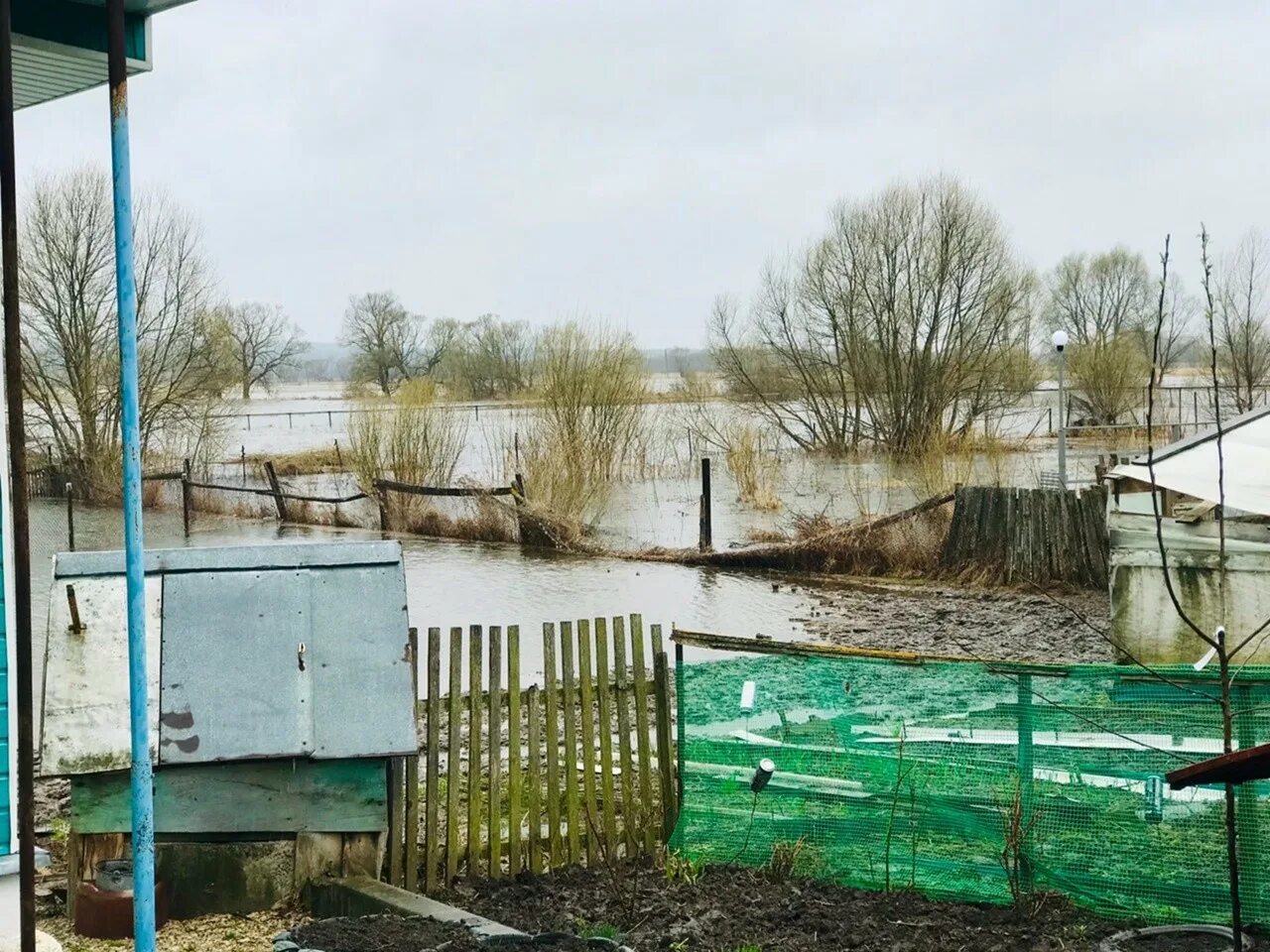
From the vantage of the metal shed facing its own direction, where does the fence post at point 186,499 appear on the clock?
The fence post is roughly at 6 o'clock from the metal shed.

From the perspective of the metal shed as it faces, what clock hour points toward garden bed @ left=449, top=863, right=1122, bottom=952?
The garden bed is roughly at 10 o'clock from the metal shed.

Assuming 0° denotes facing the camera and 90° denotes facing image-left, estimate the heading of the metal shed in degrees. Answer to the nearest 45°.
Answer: approximately 0°

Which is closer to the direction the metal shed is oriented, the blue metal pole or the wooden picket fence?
the blue metal pole
